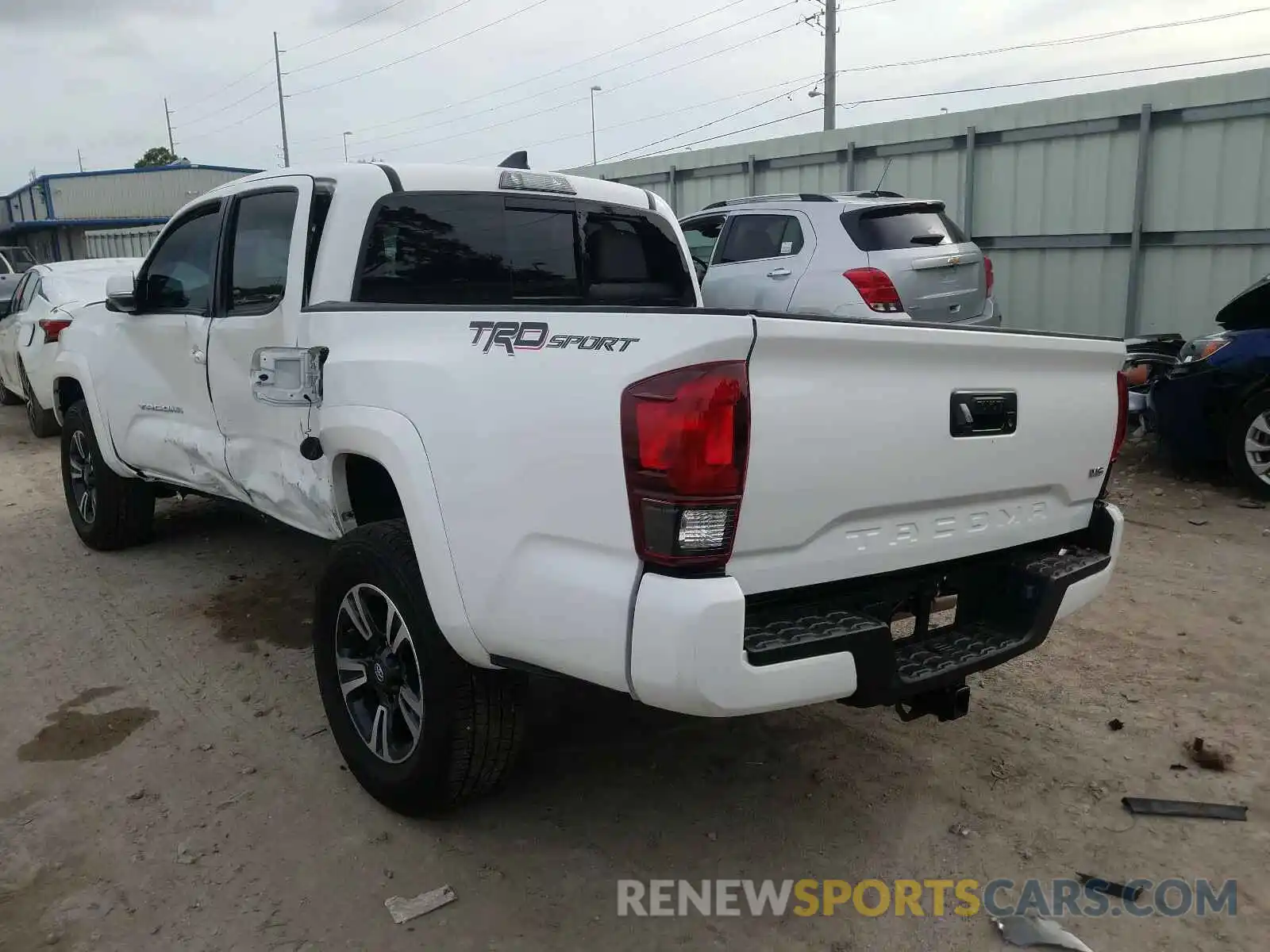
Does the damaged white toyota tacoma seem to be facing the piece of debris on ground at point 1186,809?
no

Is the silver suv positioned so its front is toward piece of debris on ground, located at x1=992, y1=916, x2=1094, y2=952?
no

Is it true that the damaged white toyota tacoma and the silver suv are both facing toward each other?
no

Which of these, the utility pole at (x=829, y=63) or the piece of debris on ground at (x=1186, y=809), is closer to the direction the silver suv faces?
the utility pole

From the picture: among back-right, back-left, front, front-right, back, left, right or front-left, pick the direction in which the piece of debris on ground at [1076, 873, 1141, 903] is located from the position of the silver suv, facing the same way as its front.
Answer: back-left

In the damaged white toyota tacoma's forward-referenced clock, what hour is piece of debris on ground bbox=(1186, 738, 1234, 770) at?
The piece of debris on ground is roughly at 4 o'clock from the damaged white toyota tacoma.

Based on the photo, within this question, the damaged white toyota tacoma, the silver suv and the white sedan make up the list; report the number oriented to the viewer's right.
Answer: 0

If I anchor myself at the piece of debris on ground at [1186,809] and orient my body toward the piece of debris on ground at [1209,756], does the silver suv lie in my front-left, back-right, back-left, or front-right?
front-left

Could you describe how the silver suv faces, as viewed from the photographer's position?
facing away from the viewer and to the left of the viewer

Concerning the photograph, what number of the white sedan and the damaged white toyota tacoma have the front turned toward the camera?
0

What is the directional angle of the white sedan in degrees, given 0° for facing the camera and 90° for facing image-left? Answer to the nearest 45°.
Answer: approximately 135°

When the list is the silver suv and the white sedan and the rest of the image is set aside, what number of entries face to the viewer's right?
0

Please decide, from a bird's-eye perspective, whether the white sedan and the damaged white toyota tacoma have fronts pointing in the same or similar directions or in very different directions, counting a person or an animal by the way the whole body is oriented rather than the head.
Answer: same or similar directions

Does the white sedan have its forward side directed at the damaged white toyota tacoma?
no

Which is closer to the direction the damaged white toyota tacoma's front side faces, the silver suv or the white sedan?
the white sedan

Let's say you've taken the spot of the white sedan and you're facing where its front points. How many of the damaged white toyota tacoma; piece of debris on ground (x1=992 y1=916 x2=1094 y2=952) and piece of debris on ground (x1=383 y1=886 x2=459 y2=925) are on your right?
0

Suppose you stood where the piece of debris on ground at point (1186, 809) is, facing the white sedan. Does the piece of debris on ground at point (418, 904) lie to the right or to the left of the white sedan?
left

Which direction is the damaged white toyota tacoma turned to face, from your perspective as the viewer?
facing away from the viewer and to the left of the viewer

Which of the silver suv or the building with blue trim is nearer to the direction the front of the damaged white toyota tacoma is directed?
the building with blue trim

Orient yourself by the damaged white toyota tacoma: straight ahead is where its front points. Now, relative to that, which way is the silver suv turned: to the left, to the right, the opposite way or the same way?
the same way
